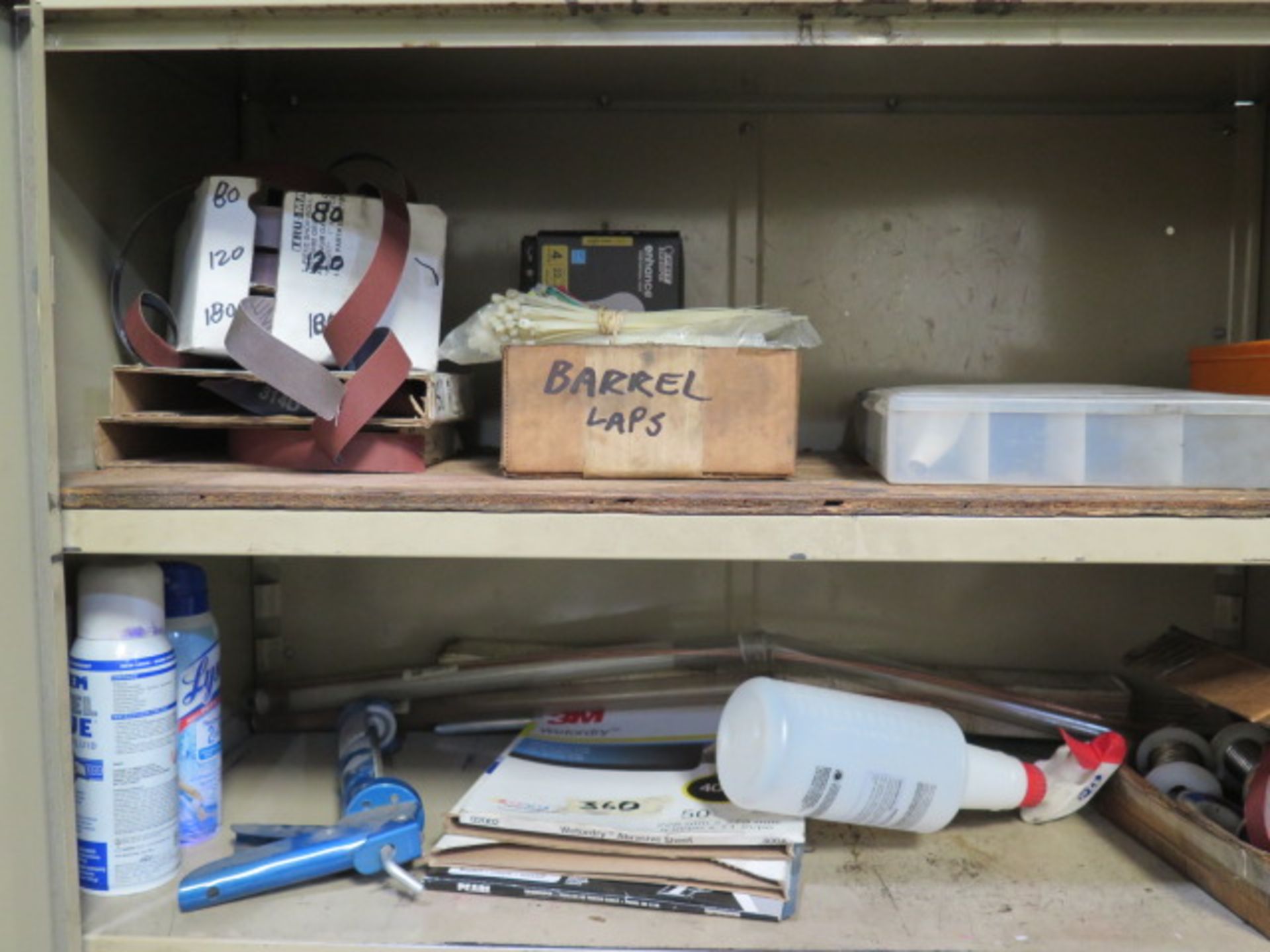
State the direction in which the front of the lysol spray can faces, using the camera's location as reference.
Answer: facing the viewer and to the right of the viewer

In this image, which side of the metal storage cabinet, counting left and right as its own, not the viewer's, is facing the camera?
front
